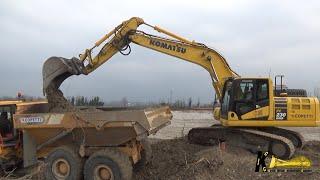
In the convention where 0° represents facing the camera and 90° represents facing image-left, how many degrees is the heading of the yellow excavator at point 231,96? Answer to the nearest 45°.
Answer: approximately 90°

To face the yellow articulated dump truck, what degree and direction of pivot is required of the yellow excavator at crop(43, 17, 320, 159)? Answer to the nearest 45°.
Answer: approximately 45° to its left
